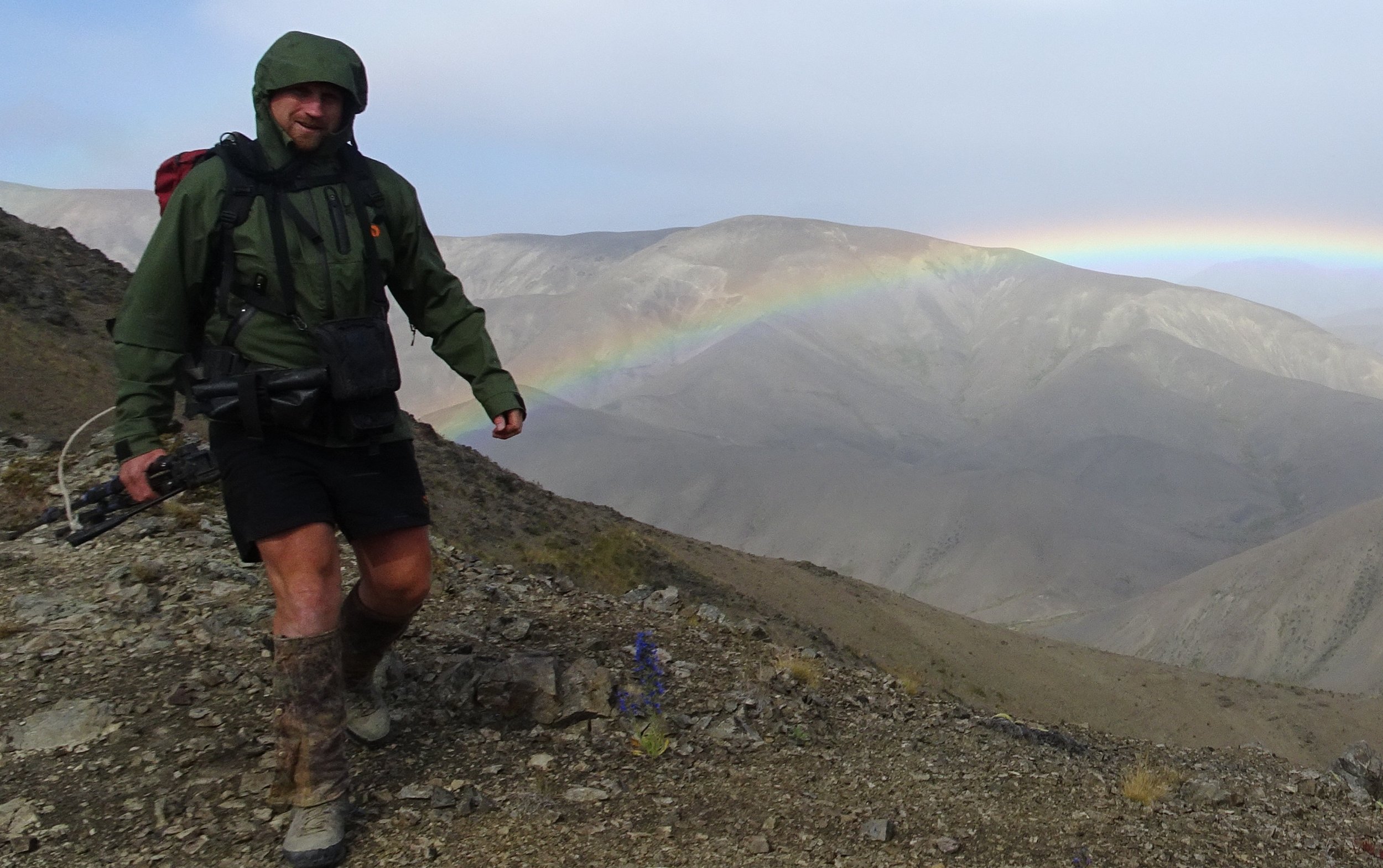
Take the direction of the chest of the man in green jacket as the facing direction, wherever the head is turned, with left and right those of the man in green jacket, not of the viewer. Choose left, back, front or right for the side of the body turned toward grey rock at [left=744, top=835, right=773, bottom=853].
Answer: left

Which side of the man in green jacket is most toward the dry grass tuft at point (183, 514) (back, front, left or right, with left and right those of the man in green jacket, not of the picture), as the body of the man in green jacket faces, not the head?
back

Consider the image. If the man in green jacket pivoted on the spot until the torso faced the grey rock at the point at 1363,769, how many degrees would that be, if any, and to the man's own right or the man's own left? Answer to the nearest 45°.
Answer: approximately 90° to the man's own left

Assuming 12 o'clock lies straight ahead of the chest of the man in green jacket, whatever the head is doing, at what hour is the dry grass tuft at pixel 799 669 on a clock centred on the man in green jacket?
The dry grass tuft is roughly at 8 o'clock from the man in green jacket.

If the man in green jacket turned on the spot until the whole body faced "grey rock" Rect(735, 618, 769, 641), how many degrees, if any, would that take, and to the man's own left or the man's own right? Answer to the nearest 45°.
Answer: approximately 135° to the man's own left

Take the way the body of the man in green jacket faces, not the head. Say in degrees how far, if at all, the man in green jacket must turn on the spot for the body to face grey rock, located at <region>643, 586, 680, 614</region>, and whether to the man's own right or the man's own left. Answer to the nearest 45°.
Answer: approximately 135° to the man's own left

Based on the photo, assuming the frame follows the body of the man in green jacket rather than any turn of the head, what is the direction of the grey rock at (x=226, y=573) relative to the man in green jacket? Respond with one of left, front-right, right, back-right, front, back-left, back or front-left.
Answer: back

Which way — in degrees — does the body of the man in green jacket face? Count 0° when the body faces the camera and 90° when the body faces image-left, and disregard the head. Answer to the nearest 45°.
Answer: approximately 0°
